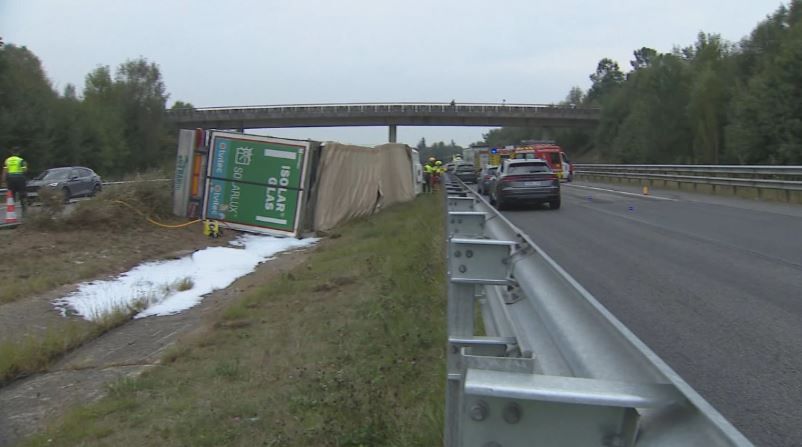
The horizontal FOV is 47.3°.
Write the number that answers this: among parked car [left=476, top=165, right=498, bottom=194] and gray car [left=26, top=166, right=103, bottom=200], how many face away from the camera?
1

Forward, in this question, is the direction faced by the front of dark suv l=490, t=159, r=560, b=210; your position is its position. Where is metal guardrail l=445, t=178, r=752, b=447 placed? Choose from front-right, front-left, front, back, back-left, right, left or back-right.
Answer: back

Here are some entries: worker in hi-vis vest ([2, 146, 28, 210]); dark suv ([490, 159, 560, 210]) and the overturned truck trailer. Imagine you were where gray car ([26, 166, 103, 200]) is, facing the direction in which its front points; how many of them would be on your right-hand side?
0

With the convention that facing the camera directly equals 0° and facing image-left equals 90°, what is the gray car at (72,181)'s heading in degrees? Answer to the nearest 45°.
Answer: approximately 45°

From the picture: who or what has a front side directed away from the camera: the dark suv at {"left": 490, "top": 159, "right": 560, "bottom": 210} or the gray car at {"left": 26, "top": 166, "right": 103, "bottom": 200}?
the dark suv

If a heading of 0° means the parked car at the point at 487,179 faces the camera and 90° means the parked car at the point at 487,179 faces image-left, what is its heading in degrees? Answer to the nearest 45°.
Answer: approximately 180°

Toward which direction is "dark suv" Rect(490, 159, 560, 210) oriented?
away from the camera

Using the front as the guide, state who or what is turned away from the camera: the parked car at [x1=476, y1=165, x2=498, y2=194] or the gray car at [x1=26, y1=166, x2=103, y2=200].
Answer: the parked car

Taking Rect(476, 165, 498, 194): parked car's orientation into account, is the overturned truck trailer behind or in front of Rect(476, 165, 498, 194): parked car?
behind
